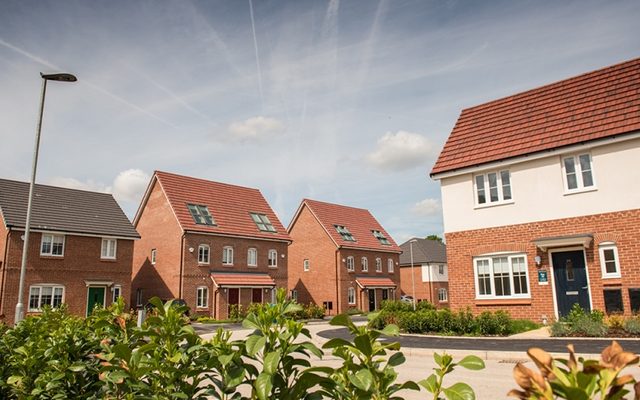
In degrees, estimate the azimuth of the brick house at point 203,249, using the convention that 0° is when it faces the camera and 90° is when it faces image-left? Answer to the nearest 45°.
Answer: approximately 315°

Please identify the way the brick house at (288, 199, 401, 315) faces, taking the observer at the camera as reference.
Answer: facing the viewer and to the right of the viewer

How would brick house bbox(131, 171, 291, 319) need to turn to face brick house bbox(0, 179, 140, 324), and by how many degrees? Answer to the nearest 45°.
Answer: approximately 90° to its right

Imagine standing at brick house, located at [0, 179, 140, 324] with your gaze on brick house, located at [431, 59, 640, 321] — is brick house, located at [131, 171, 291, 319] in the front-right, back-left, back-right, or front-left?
front-left

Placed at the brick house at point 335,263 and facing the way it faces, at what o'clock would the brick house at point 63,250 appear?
the brick house at point 63,250 is roughly at 3 o'clock from the brick house at point 335,263.

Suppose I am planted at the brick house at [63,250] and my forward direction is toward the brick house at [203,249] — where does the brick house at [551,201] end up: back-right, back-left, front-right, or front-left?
front-right

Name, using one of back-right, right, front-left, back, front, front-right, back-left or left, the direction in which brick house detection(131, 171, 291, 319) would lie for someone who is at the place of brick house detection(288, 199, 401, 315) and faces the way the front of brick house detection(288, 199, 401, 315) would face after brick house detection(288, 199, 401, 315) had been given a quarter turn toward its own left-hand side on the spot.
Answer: back
